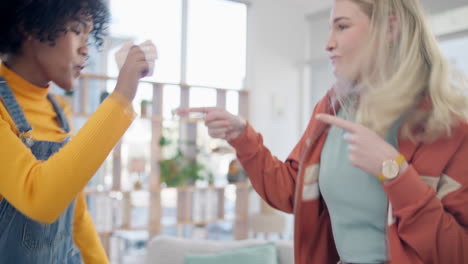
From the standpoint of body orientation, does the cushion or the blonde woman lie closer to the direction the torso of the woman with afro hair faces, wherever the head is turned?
the blonde woman

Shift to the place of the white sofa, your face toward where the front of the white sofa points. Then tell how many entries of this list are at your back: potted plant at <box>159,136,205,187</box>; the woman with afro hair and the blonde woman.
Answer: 1

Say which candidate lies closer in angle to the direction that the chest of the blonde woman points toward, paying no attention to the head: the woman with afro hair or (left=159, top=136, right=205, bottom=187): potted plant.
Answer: the woman with afro hair

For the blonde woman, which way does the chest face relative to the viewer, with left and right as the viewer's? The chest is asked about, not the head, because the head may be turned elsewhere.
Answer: facing the viewer and to the left of the viewer

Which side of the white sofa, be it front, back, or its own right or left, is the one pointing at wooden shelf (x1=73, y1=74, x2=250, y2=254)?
back

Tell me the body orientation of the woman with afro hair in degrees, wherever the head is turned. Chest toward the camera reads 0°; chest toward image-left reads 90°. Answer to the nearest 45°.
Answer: approximately 315°

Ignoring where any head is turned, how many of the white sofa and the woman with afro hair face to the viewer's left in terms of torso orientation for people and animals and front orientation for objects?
0

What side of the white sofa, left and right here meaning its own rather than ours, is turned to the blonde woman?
front

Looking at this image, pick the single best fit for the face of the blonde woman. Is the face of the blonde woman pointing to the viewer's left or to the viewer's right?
to the viewer's left

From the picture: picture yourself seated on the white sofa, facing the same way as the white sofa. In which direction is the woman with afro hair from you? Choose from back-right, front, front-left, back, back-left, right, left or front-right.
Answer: front

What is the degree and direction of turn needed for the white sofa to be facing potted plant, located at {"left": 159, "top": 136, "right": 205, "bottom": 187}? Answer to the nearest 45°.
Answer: approximately 180°

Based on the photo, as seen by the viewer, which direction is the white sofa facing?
toward the camera

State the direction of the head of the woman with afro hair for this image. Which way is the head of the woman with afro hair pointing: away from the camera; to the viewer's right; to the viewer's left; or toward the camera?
to the viewer's right

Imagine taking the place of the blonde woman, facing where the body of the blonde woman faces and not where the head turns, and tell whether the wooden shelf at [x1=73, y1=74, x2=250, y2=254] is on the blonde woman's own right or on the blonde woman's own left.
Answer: on the blonde woman's own right
